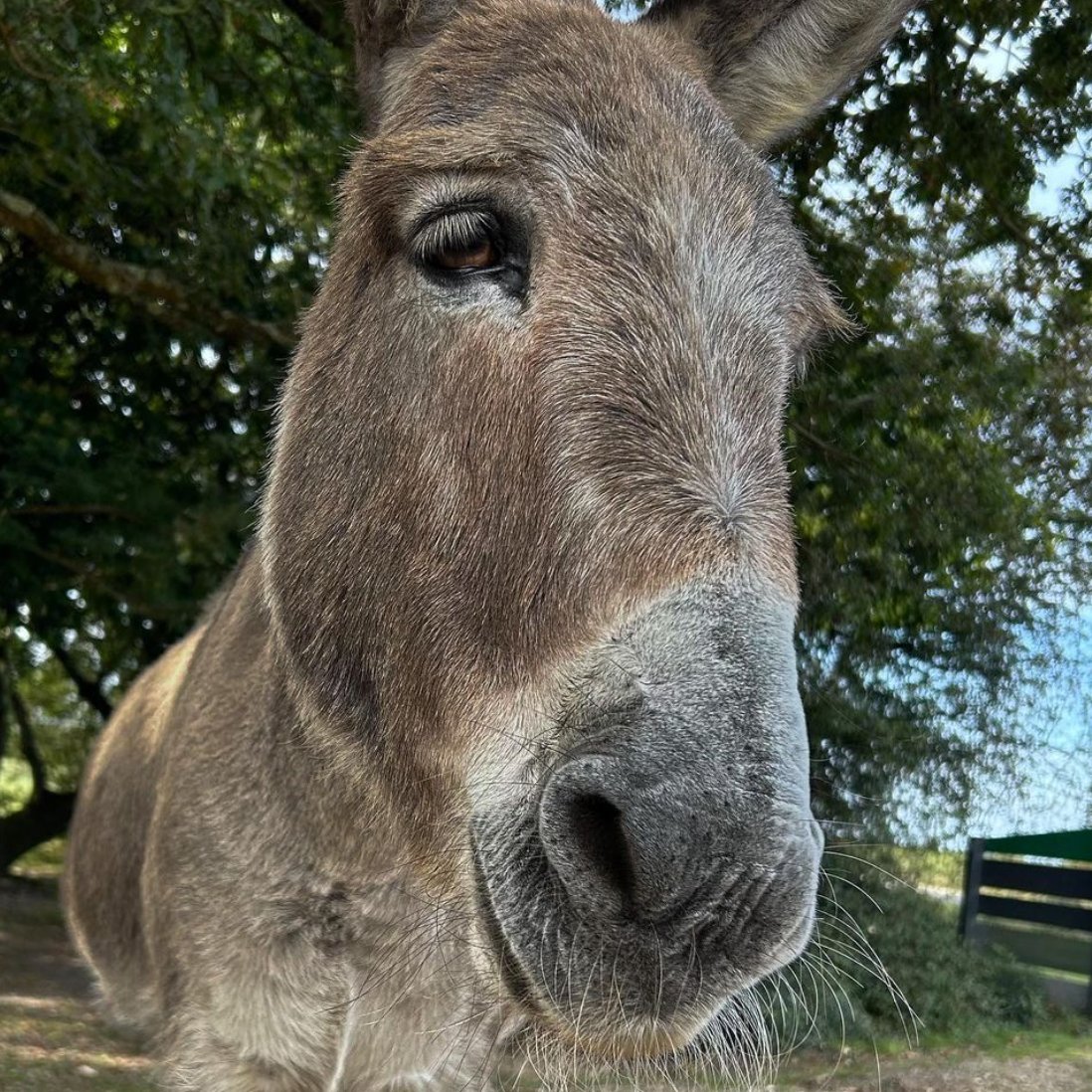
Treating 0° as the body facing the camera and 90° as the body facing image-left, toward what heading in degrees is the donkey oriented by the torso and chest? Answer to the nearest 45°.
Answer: approximately 315°

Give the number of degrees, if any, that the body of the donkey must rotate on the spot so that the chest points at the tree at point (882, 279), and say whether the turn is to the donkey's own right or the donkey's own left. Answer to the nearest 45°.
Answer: approximately 90° to the donkey's own left

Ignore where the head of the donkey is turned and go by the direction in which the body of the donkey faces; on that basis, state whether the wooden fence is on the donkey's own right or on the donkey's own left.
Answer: on the donkey's own left
